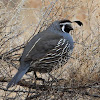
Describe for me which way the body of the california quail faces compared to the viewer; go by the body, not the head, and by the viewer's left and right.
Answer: facing to the right of the viewer
